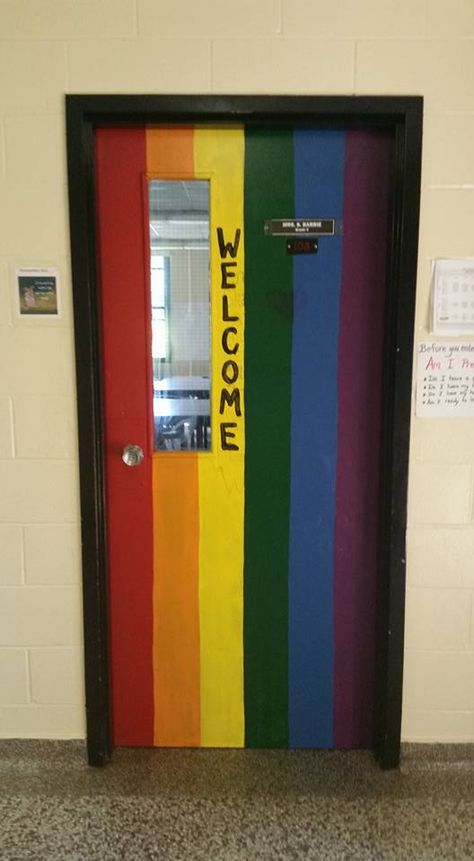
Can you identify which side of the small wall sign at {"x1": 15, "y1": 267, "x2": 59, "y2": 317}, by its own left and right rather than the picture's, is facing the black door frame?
left

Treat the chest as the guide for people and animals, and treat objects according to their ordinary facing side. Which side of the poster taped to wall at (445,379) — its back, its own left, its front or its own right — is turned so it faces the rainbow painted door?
right

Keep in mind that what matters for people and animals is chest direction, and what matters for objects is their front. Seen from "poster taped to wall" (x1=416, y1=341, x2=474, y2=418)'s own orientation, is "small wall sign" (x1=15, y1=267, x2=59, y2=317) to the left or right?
on its right

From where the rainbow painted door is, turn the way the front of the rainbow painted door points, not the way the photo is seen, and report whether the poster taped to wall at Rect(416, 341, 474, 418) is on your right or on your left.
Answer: on your left

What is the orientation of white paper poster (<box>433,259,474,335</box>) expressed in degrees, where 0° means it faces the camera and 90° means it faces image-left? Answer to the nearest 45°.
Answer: approximately 0°

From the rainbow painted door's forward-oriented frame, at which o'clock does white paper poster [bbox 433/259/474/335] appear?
The white paper poster is roughly at 9 o'clock from the rainbow painted door.
